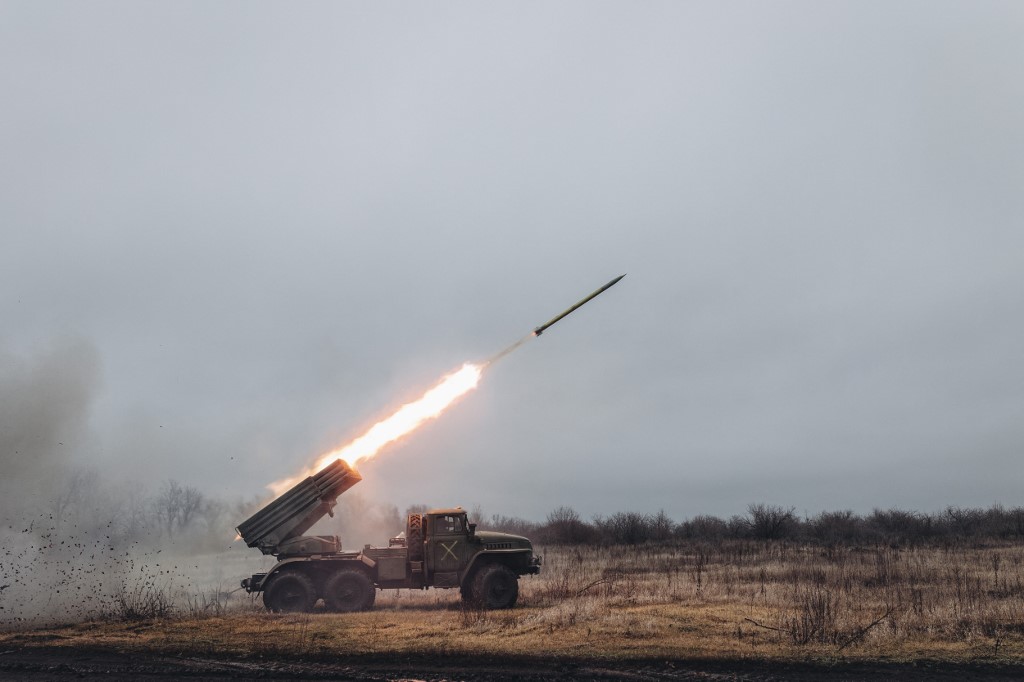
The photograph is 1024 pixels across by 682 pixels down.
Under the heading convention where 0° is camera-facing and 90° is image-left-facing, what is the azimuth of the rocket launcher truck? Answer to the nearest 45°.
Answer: approximately 270°
